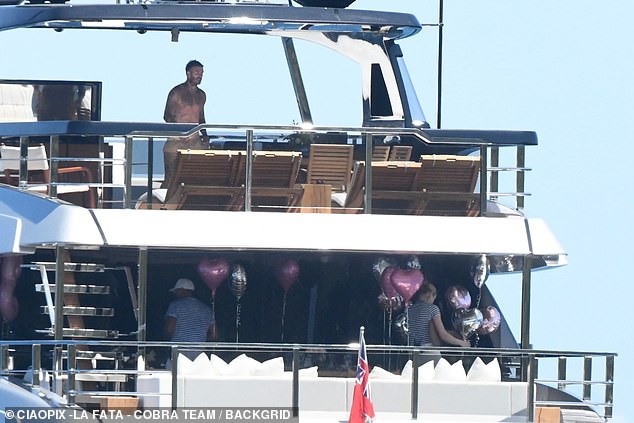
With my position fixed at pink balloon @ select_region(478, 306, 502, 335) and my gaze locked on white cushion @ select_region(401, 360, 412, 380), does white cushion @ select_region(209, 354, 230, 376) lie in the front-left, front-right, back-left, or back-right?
front-right

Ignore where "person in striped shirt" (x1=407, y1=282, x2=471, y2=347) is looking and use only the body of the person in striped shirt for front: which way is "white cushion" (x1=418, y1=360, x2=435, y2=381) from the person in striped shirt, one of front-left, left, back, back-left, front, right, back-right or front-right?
back-right

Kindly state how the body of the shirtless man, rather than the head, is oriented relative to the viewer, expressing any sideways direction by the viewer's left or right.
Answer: facing the viewer and to the right of the viewer

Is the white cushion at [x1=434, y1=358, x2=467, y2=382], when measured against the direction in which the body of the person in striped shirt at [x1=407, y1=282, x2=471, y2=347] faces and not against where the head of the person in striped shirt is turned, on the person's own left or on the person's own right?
on the person's own right

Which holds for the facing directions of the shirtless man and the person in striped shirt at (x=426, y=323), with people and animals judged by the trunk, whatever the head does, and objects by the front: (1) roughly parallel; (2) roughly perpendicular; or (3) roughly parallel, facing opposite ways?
roughly perpendicular

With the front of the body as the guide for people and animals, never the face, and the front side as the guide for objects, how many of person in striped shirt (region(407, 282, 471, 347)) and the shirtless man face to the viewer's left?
0

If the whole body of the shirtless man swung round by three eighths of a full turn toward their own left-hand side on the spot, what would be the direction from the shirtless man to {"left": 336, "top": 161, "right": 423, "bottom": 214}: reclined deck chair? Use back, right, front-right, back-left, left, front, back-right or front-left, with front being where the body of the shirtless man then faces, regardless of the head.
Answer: back-right

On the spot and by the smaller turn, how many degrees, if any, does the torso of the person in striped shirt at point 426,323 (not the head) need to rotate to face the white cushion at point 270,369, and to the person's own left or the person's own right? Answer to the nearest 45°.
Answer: approximately 180°

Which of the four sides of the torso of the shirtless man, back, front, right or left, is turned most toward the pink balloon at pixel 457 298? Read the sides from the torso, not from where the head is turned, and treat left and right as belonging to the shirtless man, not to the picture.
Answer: front
